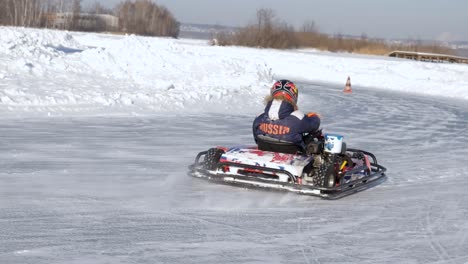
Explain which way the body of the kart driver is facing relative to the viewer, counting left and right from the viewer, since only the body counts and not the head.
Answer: facing away from the viewer and to the right of the viewer
